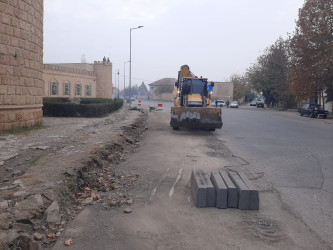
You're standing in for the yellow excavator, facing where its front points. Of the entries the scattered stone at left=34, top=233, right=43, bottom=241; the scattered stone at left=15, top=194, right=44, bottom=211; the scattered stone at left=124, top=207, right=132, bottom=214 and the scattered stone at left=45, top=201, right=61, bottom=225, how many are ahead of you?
4

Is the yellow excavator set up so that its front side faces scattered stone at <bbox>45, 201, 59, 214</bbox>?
yes

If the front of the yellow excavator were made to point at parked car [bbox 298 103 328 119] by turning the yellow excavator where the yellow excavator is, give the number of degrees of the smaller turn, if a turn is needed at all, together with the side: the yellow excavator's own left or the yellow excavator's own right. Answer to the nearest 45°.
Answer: approximately 135° to the yellow excavator's own left

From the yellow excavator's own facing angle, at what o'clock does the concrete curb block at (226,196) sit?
The concrete curb block is roughly at 12 o'clock from the yellow excavator.

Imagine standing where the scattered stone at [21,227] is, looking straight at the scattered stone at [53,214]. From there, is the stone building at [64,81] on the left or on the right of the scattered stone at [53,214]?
left

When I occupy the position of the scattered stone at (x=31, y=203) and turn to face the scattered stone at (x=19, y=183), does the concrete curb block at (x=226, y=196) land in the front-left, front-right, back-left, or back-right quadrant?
back-right

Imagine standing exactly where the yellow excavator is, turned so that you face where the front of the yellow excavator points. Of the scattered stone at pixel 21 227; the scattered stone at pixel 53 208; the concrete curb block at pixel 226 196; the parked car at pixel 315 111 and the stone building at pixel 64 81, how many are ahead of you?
3

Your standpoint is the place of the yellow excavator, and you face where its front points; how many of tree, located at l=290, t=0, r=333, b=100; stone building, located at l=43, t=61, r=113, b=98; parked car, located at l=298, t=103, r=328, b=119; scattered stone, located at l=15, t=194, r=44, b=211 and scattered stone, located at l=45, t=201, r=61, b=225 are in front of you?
2

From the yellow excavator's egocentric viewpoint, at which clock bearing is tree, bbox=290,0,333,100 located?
The tree is roughly at 7 o'clock from the yellow excavator.

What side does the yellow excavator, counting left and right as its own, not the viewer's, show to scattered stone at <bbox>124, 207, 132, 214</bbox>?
front

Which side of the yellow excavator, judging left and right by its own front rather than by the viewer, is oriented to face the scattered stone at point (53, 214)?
front

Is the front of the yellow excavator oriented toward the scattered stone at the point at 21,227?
yes

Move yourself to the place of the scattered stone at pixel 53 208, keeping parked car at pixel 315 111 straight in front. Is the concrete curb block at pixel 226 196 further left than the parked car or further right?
right

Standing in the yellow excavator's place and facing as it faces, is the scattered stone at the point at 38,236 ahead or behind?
ahead

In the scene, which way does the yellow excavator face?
toward the camera

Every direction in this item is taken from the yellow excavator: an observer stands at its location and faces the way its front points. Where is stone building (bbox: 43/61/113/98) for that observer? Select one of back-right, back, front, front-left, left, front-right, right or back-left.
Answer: back-right
